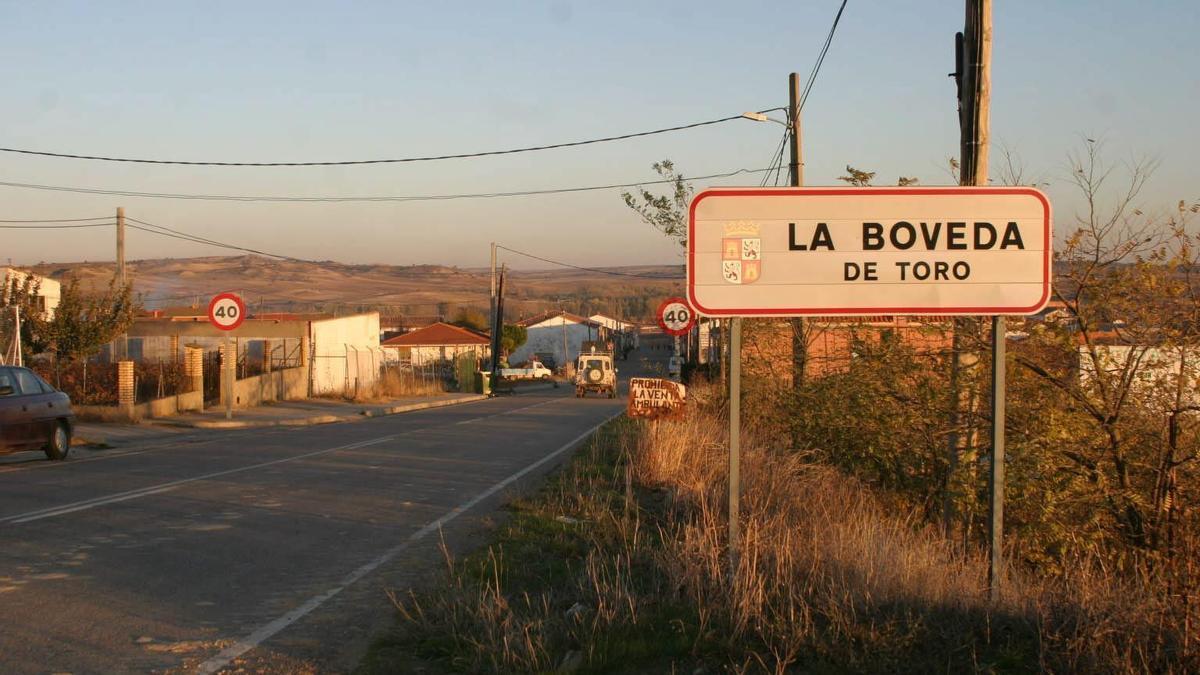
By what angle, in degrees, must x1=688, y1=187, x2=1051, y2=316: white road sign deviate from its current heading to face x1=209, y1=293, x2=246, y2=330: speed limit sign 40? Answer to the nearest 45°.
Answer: approximately 135° to its right

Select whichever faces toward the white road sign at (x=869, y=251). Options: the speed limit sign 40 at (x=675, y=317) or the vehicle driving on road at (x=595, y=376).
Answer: the speed limit sign 40

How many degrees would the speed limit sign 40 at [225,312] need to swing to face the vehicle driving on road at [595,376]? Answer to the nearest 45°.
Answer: approximately 135° to its left

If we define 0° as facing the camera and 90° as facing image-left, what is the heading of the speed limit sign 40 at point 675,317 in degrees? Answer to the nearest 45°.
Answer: approximately 0°
